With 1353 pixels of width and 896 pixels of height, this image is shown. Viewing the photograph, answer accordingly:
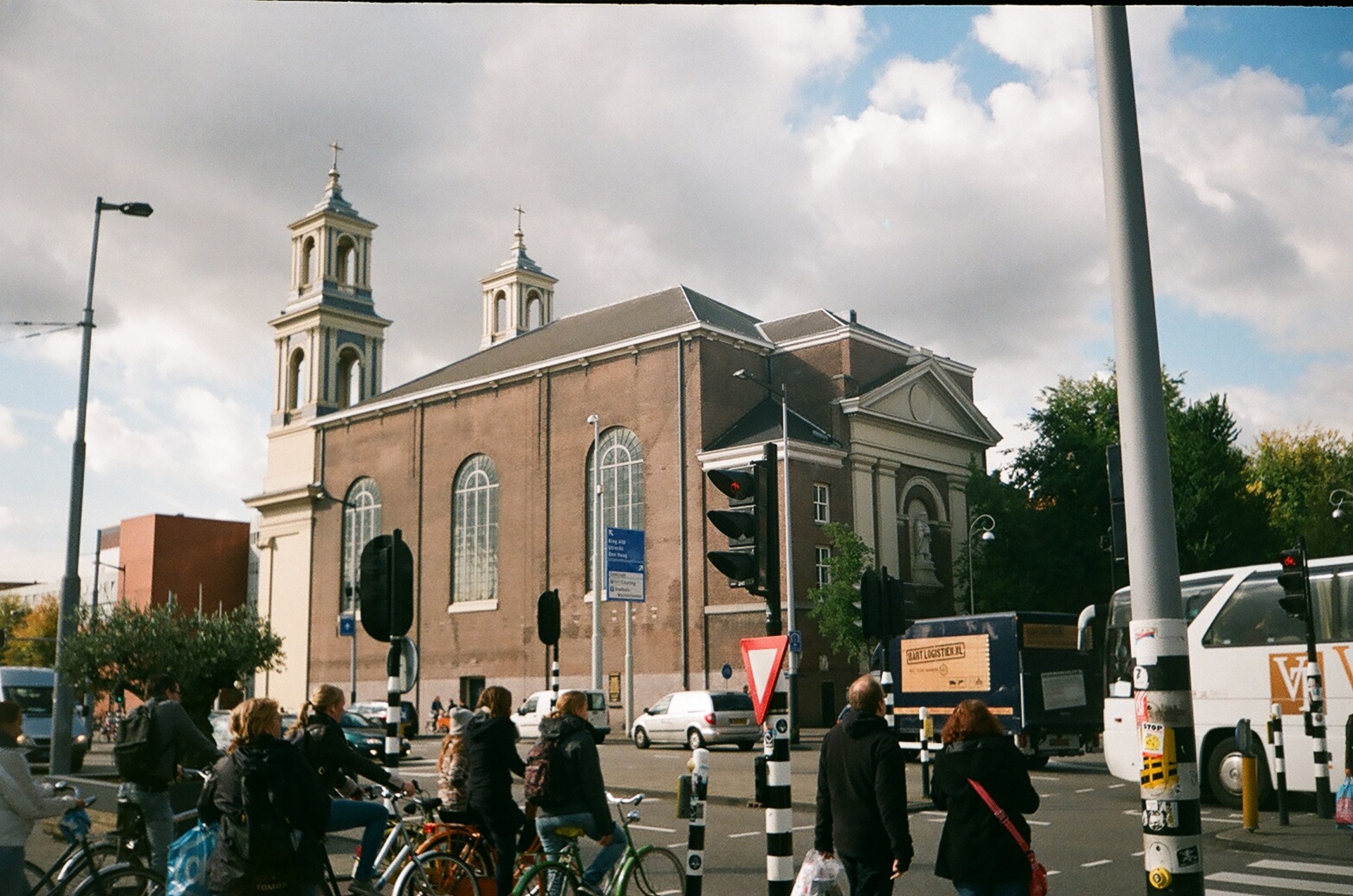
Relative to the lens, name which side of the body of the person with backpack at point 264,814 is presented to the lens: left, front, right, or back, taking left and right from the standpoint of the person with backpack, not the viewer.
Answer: back

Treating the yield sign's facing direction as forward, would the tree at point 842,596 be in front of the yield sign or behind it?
behind

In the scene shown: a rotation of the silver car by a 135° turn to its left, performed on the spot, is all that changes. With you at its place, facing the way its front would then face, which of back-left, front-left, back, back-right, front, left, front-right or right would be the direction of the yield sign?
front

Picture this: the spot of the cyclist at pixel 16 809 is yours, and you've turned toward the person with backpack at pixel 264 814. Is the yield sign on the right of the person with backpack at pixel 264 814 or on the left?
left

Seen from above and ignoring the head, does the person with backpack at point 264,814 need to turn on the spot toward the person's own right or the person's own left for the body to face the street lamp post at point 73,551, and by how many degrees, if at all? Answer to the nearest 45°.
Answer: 0° — they already face it

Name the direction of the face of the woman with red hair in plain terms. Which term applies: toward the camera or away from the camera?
away from the camera

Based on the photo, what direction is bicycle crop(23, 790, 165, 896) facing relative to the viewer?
to the viewer's right

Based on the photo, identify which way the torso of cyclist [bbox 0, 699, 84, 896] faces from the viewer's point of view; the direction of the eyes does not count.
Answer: to the viewer's right

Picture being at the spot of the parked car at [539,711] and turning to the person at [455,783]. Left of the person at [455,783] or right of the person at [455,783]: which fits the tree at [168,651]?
right

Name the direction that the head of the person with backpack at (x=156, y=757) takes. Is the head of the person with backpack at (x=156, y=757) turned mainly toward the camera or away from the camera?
away from the camera

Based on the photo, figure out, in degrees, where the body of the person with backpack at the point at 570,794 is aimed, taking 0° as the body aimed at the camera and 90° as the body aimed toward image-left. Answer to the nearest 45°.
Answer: approximately 225°

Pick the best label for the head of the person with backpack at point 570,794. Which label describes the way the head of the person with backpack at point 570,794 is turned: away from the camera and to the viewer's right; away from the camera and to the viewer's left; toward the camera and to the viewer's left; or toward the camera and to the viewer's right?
away from the camera and to the viewer's right

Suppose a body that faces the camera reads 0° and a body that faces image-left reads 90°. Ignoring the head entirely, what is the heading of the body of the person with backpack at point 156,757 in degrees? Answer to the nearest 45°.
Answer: approximately 225°
